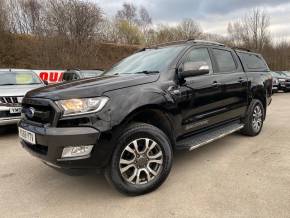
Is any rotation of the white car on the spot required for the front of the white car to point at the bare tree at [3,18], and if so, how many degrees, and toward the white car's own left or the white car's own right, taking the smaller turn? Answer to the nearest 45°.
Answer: approximately 180°

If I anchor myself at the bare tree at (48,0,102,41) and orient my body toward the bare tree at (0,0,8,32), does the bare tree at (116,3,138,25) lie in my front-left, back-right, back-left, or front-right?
back-right

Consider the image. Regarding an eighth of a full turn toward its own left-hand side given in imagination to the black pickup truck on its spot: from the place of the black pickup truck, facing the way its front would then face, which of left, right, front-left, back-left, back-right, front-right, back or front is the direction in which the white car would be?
back-right

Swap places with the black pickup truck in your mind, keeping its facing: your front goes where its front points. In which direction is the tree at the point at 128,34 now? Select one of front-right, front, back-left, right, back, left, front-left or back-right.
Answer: back-right

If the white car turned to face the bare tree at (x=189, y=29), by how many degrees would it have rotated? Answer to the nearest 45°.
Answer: approximately 135° to its left

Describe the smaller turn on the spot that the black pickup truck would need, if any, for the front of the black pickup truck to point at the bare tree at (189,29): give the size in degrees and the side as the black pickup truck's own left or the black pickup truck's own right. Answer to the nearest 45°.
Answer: approximately 135° to the black pickup truck's own right

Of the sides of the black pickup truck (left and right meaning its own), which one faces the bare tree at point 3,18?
right

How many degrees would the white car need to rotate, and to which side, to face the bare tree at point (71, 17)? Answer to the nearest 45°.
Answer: approximately 180°

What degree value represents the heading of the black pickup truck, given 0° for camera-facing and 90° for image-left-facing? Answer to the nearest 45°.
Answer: approximately 45°

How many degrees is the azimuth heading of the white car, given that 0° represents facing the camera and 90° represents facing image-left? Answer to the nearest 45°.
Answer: approximately 0°

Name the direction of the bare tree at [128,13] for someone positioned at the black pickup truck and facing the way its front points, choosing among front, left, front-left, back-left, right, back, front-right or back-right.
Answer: back-right
